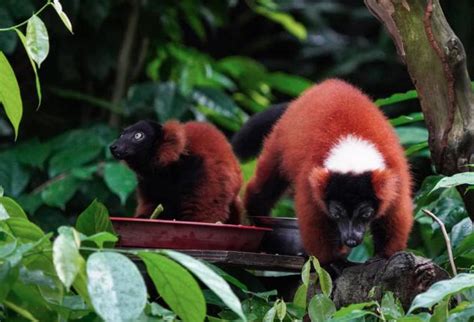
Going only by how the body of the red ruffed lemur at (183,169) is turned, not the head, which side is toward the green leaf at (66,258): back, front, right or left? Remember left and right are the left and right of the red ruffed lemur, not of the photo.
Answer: front

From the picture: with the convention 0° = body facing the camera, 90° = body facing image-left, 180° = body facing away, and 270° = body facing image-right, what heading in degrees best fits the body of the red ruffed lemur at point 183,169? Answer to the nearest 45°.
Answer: approximately 90°

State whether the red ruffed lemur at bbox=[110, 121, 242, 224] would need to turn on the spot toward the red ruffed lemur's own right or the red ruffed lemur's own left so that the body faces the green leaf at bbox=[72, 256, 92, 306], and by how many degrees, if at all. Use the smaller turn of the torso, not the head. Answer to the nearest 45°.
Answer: approximately 90° to the red ruffed lemur's own left

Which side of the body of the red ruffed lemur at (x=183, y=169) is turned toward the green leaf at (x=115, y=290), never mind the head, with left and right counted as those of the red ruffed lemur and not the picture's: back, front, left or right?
left

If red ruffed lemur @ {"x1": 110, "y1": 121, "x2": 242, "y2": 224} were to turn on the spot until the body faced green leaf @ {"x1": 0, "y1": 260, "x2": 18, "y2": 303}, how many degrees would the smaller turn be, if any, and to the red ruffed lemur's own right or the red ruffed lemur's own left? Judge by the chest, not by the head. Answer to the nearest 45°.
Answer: approximately 90° to the red ruffed lemur's own left

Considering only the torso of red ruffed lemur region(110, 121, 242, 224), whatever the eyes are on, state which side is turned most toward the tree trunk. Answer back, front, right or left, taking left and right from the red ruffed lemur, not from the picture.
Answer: back

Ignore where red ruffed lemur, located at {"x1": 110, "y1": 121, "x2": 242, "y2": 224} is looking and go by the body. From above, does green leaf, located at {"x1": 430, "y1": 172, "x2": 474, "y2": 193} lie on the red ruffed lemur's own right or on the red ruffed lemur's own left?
on the red ruffed lemur's own left

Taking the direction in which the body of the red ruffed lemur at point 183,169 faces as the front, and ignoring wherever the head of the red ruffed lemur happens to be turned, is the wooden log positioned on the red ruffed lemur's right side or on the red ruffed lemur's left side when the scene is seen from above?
on the red ruffed lemur's left side
